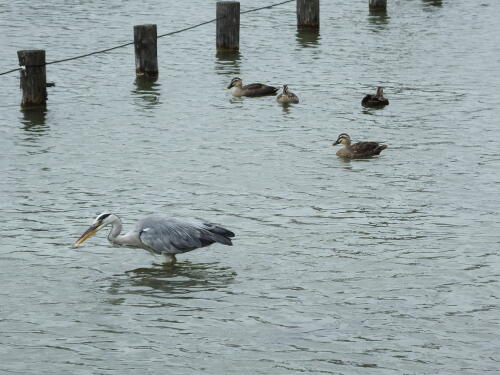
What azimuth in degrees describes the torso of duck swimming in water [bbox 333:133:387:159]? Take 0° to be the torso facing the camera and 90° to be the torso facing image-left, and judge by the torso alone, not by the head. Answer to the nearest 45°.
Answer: approximately 90°

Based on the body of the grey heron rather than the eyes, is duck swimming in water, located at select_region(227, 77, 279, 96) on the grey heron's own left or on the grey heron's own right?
on the grey heron's own right

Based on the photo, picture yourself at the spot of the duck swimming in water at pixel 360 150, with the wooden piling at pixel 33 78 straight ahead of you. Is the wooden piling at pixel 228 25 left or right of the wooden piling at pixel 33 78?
right

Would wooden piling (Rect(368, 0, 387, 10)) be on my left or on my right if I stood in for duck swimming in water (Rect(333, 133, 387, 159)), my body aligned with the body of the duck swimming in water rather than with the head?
on my right

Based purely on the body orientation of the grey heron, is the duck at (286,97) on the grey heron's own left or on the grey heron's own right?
on the grey heron's own right

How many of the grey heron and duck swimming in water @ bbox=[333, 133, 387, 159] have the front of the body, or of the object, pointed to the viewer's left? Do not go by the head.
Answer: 2

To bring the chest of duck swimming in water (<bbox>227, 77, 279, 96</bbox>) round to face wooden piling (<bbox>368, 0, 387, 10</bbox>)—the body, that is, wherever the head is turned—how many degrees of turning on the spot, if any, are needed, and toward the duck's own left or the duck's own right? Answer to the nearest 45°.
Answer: approximately 90° to the duck's own right

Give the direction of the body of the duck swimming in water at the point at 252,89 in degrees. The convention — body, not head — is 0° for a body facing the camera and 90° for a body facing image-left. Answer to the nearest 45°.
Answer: approximately 90°

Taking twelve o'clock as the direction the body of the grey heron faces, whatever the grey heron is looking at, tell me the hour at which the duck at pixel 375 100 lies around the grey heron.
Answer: The duck is roughly at 4 o'clock from the grey heron.

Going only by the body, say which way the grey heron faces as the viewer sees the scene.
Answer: to the viewer's left

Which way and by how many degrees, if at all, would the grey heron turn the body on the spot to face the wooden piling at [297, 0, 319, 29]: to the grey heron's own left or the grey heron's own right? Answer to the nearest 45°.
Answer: approximately 90° to the grey heron's own right

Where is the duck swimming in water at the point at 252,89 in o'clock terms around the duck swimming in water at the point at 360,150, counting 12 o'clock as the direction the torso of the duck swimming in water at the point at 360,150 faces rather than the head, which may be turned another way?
the duck swimming in water at the point at 252,89 is roughly at 2 o'clock from the duck swimming in water at the point at 360,150.
